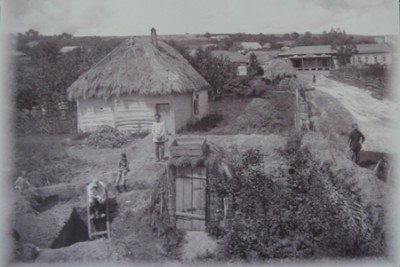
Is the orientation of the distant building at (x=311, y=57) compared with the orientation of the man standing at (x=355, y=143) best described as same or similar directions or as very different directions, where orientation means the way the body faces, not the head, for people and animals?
same or similar directions

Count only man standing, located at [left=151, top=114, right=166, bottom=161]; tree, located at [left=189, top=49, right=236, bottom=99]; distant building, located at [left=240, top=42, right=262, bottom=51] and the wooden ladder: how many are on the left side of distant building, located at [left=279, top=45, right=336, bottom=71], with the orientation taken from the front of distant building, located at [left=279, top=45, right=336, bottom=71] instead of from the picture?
0

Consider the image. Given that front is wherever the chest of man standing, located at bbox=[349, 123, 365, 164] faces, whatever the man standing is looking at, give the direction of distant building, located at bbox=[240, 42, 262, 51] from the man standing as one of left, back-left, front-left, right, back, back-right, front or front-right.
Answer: back

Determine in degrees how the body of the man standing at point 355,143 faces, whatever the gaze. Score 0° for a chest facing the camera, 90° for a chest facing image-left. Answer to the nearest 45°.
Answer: approximately 0°

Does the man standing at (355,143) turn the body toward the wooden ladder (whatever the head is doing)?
no

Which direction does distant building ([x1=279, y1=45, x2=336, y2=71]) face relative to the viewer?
toward the camera

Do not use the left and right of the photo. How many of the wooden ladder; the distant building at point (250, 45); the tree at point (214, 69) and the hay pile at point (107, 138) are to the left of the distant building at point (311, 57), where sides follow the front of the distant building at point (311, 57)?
0
